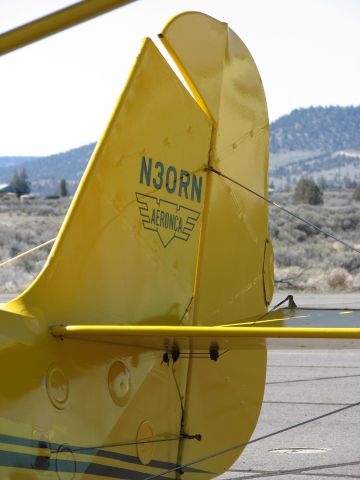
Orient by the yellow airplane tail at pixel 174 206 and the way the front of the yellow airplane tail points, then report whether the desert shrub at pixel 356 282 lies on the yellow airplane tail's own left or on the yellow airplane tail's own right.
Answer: on the yellow airplane tail's own right

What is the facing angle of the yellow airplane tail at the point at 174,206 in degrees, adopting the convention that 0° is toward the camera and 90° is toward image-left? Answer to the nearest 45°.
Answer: approximately 90°

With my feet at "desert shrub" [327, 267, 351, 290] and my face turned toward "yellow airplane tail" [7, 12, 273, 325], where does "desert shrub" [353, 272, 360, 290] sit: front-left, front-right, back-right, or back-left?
back-left

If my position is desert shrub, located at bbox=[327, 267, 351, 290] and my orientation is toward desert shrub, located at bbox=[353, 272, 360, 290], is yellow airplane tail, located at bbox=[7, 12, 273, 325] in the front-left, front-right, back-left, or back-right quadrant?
back-right

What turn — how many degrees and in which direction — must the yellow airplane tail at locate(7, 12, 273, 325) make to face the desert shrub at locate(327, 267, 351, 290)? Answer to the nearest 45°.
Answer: approximately 90° to its right
